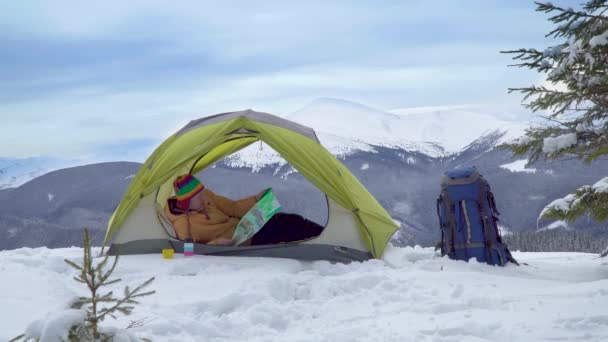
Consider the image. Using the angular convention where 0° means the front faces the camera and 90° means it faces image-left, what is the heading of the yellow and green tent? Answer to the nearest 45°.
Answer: approximately 0°

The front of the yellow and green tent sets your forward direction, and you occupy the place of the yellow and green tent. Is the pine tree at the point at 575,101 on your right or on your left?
on your left

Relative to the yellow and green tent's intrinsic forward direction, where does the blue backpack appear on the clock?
The blue backpack is roughly at 10 o'clock from the yellow and green tent.
